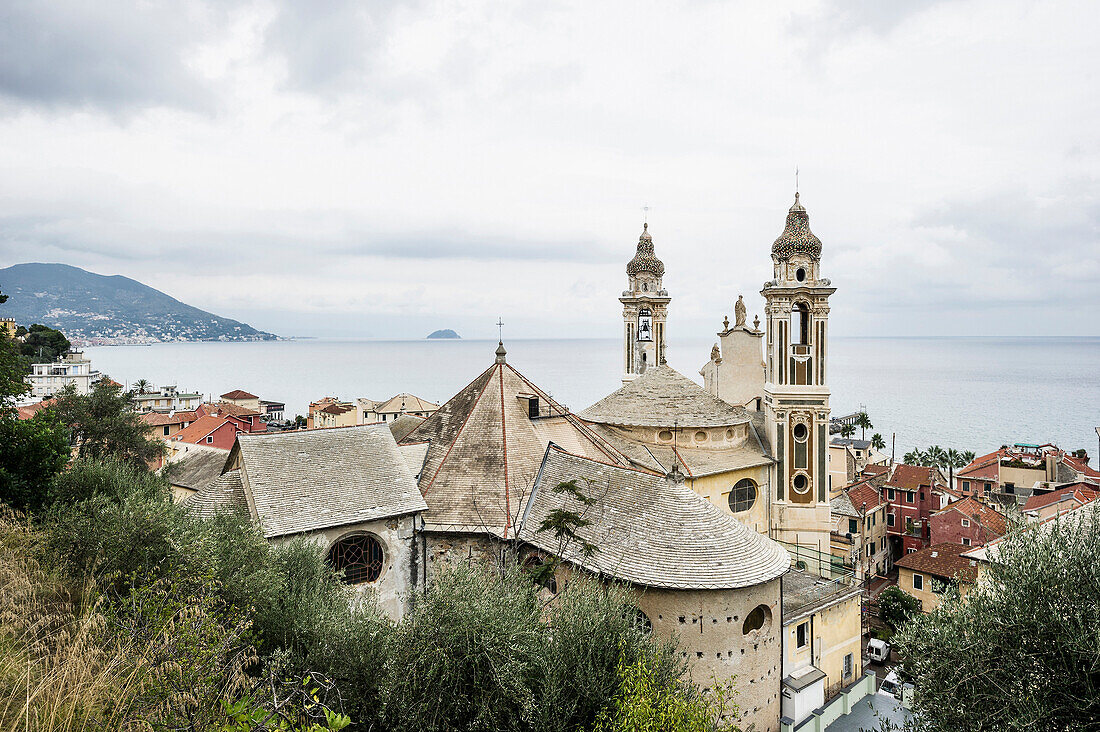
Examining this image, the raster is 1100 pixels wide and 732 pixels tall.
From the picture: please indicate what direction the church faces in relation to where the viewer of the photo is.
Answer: facing away from the viewer and to the right of the viewer

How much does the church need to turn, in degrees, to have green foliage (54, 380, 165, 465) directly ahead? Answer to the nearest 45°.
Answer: approximately 90° to its left

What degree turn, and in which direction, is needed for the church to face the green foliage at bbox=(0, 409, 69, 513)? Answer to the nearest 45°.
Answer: approximately 135° to its left

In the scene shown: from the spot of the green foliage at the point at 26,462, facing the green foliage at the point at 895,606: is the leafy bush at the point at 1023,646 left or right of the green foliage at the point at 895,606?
right

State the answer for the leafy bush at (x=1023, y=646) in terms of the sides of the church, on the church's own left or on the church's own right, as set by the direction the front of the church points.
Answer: on the church's own right
